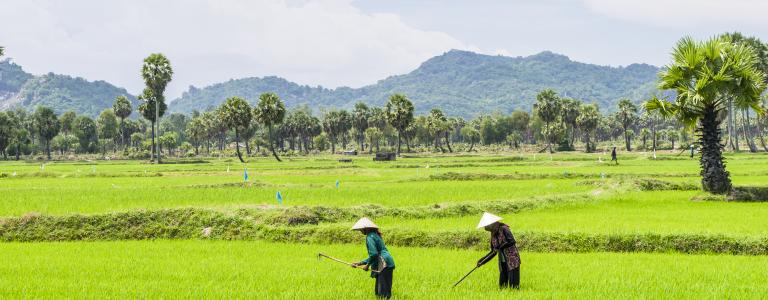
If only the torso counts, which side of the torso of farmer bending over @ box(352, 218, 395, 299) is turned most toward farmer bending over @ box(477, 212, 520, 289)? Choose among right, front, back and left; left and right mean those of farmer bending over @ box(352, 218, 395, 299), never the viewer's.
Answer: back

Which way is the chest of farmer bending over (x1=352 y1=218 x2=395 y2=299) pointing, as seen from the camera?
to the viewer's left

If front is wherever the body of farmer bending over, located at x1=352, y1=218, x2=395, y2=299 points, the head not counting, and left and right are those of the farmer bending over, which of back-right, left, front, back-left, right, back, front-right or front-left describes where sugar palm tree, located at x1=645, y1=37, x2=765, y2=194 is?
back-right

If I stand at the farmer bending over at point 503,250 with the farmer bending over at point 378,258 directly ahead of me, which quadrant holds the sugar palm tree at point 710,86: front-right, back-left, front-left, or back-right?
back-right
